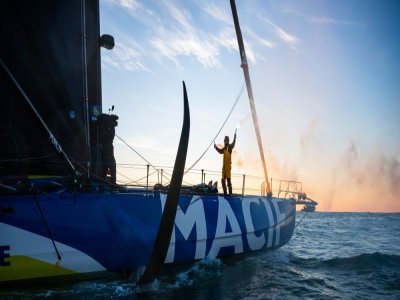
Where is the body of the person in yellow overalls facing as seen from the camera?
toward the camera

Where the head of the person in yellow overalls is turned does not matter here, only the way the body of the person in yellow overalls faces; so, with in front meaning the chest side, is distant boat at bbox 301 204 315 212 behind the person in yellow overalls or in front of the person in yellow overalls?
behind
